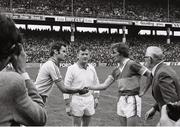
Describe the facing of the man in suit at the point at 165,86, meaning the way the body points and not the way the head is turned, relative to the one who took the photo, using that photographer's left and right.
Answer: facing to the left of the viewer

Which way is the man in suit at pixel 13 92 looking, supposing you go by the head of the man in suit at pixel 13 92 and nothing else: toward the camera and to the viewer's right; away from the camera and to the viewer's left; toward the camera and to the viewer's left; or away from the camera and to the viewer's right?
away from the camera and to the viewer's right

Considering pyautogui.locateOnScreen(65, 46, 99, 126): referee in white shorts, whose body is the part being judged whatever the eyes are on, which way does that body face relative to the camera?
toward the camera

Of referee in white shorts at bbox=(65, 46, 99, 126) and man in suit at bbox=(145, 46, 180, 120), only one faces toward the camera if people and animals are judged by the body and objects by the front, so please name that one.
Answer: the referee in white shorts

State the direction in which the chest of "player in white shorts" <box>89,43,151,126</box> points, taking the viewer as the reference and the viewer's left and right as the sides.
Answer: facing the viewer and to the left of the viewer

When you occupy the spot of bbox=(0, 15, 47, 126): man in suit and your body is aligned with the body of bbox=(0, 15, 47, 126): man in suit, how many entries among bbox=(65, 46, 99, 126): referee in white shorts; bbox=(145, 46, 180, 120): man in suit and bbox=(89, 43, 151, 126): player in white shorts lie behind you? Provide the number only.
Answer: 0

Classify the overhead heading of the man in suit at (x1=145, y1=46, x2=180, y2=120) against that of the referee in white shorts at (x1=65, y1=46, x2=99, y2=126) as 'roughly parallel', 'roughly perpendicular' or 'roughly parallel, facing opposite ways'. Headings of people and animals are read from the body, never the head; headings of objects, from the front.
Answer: roughly perpendicular

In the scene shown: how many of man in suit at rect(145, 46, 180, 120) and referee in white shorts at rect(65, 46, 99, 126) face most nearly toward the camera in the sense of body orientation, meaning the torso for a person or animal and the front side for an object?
1

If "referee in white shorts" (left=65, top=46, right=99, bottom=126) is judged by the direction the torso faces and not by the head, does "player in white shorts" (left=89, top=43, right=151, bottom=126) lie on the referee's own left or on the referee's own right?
on the referee's own left

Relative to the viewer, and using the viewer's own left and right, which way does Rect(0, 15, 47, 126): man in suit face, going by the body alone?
facing away from the viewer and to the right of the viewer
